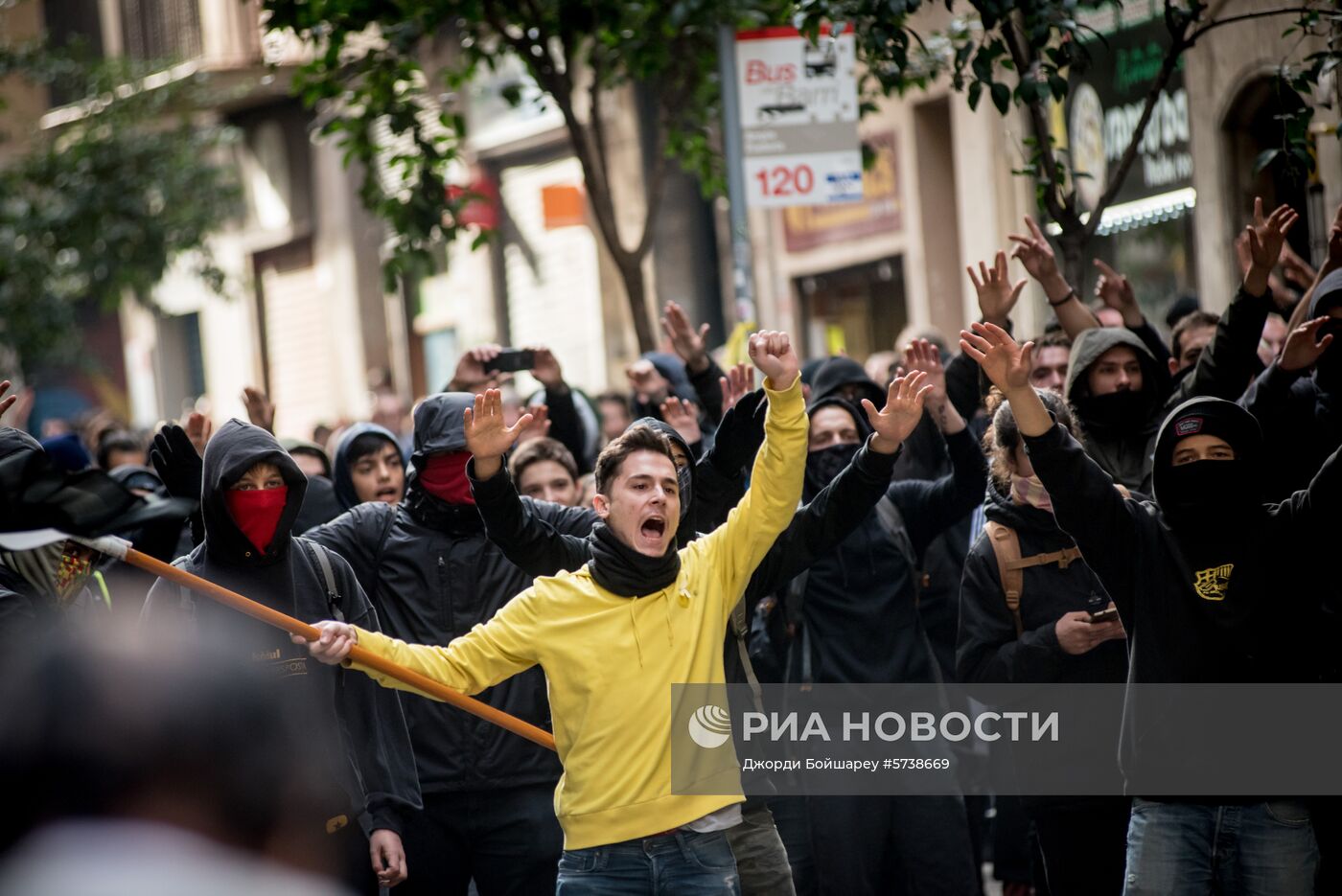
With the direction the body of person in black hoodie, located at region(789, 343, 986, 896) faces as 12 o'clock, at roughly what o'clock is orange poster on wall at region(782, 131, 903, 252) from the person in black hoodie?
The orange poster on wall is roughly at 6 o'clock from the person in black hoodie.

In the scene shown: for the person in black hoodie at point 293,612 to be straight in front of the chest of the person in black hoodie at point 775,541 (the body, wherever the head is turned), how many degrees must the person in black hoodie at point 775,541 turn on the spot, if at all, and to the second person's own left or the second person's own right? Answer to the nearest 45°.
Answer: approximately 90° to the second person's own right

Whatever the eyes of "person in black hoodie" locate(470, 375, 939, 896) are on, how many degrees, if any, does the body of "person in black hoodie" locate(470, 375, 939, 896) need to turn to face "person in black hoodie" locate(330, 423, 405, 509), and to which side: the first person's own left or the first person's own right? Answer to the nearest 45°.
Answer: approximately 135° to the first person's own right

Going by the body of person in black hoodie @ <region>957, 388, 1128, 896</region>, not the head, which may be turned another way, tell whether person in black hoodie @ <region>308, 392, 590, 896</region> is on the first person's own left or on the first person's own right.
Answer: on the first person's own right

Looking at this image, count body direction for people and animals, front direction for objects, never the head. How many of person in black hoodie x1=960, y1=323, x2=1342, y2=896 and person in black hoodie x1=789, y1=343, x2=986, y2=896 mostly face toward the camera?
2

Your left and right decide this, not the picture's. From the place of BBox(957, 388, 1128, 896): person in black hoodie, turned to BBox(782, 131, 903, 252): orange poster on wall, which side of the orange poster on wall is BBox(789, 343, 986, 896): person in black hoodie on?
left

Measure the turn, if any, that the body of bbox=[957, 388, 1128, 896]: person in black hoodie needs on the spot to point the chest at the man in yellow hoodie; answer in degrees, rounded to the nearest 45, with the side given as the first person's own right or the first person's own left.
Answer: approximately 90° to the first person's own right

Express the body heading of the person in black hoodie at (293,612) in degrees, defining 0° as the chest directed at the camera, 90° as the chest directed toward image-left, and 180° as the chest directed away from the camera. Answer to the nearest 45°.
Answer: approximately 0°

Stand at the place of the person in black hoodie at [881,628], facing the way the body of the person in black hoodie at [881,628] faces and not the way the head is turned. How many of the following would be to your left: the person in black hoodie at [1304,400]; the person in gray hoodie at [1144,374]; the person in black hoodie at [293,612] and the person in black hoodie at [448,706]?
2

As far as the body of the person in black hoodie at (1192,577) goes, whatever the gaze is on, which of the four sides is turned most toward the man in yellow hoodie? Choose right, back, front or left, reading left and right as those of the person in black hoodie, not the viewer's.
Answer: right

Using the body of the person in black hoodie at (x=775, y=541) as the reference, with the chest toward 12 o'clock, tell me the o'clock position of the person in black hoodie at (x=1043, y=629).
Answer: the person in black hoodie at (x=1043, y=629) is roughly at 8 o'clock from the person in black hoodie at (x=775, y=541).

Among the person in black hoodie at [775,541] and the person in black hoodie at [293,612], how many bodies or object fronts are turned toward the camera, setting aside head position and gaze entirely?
2
